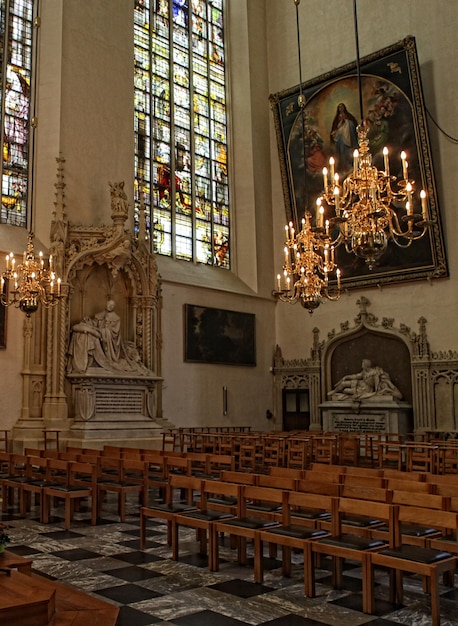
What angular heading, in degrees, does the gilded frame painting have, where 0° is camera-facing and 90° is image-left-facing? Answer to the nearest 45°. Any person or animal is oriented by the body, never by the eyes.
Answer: approximately 45°

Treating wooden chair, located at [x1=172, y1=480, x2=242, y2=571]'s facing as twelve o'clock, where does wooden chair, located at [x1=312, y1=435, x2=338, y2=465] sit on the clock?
wooden chair, located at [x1=312, y1=435, x2=338, y2=465] is roughly at 5 o'clock from wooden chair, located at [x1=172, y1=480, x2=242, y2=571].

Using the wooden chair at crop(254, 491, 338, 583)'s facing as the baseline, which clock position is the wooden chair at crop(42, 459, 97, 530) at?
the wooden chair at crop(42, 459, 97, 530) is roughly at 3 o'clock from the wooden chair at crop(254, 491, 338, 583).

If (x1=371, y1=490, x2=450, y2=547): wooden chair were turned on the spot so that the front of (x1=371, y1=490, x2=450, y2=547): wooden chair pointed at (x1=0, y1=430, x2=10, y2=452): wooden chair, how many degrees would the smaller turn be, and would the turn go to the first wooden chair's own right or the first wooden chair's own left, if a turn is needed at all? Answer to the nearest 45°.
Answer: approximately 90° to the first wooden chair's own right

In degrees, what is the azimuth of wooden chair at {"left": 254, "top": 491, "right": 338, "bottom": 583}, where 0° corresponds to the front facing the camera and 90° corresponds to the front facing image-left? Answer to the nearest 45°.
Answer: approximately 45°

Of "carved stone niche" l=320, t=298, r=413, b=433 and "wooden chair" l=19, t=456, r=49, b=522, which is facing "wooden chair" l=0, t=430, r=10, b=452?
the carved stone niche

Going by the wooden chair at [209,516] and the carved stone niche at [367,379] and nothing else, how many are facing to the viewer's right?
0

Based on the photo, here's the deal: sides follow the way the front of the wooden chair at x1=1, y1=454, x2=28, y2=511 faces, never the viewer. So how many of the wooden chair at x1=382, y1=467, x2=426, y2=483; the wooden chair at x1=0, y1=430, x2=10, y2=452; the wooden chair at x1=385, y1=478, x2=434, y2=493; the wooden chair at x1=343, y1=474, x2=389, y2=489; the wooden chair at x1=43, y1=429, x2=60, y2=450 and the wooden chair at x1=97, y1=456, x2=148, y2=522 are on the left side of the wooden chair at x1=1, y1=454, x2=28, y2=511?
4

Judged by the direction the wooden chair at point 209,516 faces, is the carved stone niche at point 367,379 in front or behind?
behind

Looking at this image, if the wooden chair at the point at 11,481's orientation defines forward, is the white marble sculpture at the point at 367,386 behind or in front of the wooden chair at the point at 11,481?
behind

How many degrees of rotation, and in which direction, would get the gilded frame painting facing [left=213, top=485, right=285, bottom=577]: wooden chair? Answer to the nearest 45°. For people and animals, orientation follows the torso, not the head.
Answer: approximately 45° to its left

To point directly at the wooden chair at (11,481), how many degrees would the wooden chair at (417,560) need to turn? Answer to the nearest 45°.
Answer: approximately 90° to its right

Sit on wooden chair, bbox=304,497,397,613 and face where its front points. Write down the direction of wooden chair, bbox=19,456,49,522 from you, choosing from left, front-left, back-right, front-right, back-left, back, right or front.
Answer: right
